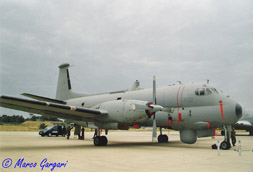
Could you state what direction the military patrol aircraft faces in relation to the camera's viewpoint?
facing the viewer and to the right of the viewer
